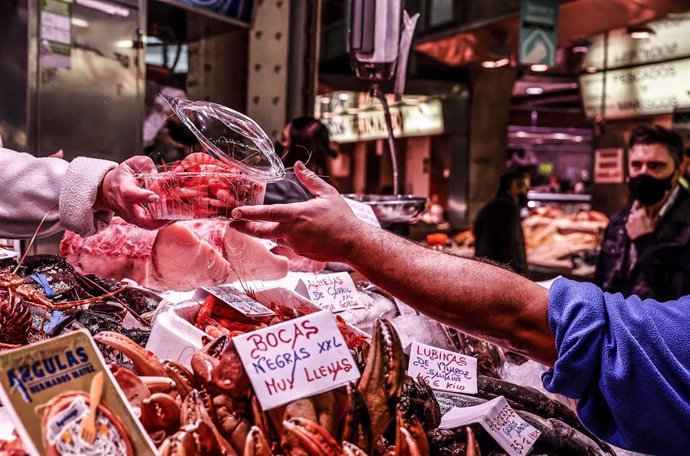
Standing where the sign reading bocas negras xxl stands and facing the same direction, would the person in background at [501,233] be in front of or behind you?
behind

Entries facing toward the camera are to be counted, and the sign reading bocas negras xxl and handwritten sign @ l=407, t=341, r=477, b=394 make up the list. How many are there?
2

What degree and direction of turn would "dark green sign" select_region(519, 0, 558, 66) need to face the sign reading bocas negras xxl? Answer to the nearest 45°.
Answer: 0° — it already faces it

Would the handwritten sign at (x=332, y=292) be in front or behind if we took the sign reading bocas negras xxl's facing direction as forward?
behind

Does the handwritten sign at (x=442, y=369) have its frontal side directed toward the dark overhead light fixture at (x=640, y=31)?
no

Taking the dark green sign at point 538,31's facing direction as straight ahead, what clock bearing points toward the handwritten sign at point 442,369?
The handwritten sign is roughly at 12 o'clock from the dark green sign.

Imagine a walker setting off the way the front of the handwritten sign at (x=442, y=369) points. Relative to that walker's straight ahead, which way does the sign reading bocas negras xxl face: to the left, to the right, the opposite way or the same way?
the same way

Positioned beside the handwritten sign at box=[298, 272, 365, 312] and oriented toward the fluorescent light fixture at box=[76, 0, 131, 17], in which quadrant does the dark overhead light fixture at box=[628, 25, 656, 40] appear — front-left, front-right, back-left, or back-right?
front-right

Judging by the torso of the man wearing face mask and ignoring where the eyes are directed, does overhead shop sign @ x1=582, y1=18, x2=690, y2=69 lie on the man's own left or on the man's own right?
on the man's own right

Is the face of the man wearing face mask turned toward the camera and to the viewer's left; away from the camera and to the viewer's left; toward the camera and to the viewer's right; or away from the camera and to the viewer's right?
toward the camera and to the viewer's left

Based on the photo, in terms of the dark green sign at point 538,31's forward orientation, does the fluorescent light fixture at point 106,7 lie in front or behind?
in front

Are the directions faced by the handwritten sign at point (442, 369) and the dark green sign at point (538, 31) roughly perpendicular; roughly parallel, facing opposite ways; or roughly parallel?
roughly parallel

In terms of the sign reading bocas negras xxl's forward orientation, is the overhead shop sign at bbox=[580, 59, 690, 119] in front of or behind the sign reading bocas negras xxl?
behind

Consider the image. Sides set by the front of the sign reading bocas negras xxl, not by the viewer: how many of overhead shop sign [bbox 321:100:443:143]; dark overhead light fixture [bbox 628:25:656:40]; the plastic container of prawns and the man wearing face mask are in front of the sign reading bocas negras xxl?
0

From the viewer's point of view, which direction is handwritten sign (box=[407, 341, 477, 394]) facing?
toward the camera

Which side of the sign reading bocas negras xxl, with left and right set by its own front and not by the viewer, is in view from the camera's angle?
front
